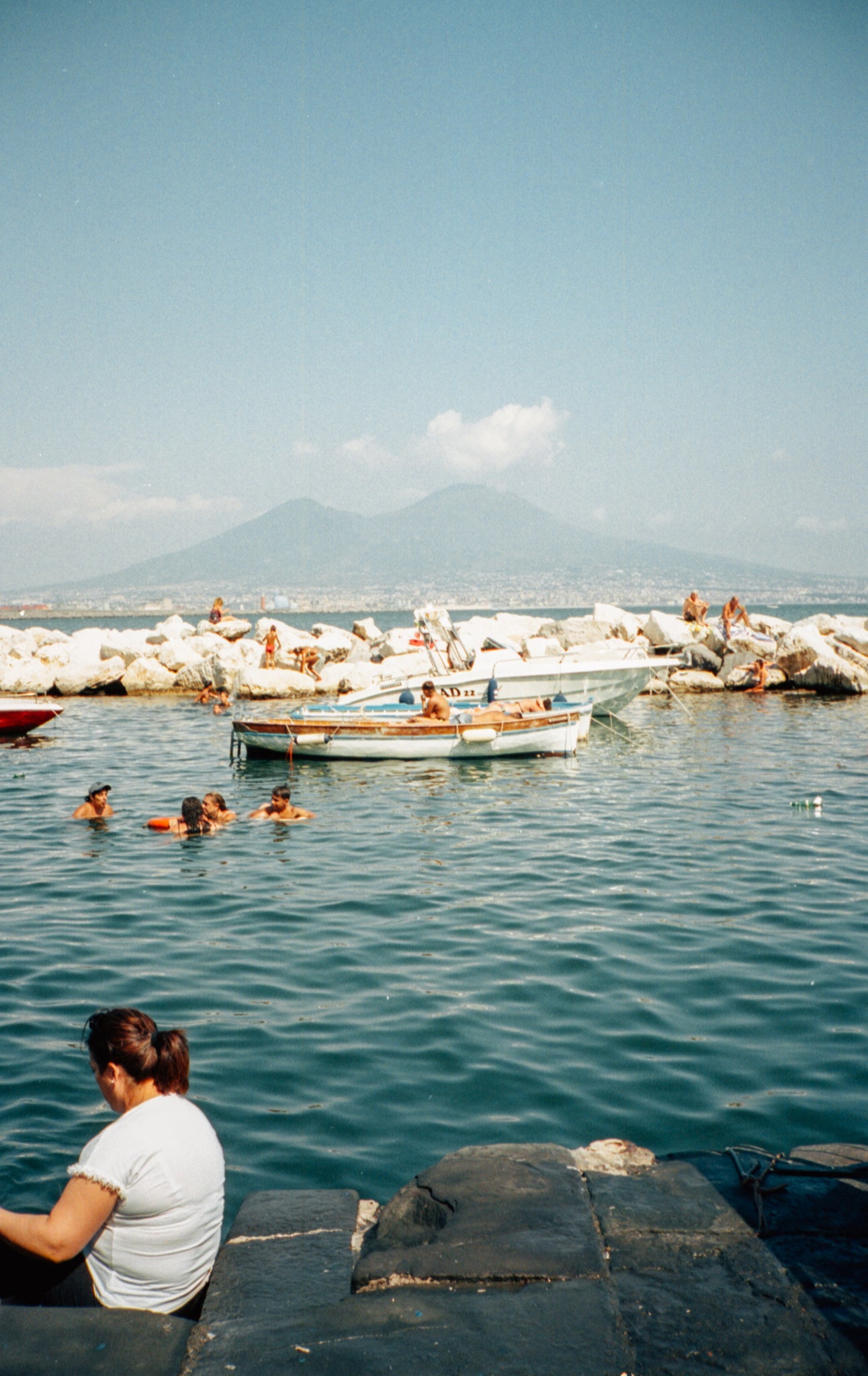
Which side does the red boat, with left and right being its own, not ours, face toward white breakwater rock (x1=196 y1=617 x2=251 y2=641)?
left

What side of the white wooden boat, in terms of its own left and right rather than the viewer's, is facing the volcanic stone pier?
right

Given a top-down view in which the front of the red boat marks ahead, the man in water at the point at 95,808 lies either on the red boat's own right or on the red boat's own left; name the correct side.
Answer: on the red boat's own right

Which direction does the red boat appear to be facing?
to the viewer's right

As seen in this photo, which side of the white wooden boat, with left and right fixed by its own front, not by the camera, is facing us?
right

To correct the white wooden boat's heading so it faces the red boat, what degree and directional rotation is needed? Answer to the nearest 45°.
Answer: approximately 135° to its left

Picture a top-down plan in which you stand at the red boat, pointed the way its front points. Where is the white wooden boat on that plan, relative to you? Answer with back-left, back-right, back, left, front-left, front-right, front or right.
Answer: front-right

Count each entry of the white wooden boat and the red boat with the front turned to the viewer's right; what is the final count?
2

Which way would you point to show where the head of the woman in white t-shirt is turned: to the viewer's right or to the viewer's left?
to the viewer's left

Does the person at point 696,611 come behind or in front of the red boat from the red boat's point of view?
in front

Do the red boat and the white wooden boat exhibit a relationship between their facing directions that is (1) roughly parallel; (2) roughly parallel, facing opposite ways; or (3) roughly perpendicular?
roughly parallel

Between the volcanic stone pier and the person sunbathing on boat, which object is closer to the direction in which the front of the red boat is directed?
the person sunbathing on boat

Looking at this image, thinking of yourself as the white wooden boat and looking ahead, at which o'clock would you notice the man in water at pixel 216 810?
The man in water is roughly at 4 o'clock from the white wooden boat.
